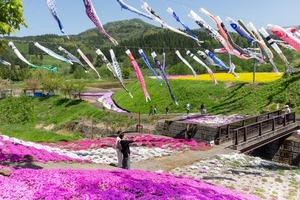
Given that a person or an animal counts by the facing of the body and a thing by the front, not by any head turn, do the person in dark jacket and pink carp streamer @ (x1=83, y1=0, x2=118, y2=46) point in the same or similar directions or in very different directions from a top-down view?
very different directions

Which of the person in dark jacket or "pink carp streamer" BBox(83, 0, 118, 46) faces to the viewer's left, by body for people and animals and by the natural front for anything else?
the pink carp streamer

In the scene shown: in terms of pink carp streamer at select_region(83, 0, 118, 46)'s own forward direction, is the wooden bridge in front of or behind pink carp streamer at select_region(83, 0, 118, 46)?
behind

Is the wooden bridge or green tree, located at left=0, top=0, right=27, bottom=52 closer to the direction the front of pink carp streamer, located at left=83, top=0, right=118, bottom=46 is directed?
the green tree

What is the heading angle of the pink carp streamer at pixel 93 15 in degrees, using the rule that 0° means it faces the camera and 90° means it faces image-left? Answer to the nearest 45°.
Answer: approximately 90°
